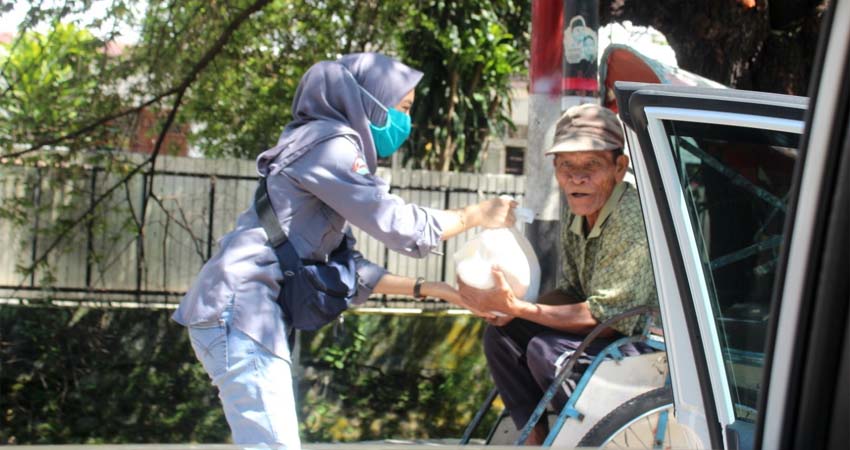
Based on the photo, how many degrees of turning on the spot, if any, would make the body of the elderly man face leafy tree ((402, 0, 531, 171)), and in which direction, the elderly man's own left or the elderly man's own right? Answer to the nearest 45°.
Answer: approximately 135° to the elderly man's own right

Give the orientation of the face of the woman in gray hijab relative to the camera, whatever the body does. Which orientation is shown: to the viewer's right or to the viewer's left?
to the viewer's right

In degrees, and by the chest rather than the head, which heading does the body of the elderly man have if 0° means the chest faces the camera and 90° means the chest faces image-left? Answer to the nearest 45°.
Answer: approximately 45°

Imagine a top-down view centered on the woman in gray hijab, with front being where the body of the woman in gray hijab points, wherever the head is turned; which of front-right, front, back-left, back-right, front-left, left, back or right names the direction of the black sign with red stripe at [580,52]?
front-left

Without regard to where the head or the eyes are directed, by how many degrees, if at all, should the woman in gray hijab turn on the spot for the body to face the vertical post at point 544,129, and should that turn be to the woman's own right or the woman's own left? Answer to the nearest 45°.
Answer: approximately 45° to the woman's own left

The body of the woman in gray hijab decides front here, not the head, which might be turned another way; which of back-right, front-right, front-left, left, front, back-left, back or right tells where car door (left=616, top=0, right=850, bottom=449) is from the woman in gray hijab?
front-right

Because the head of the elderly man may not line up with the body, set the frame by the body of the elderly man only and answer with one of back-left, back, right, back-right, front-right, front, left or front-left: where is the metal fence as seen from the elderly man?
right

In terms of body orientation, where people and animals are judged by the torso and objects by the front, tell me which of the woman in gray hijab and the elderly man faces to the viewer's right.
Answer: the woman in gray hijab

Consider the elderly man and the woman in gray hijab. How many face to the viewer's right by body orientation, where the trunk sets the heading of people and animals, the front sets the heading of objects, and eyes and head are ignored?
1

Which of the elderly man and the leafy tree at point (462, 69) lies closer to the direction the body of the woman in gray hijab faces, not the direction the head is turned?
the elderly man

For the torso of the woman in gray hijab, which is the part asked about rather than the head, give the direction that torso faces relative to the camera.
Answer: to the viewer's right
